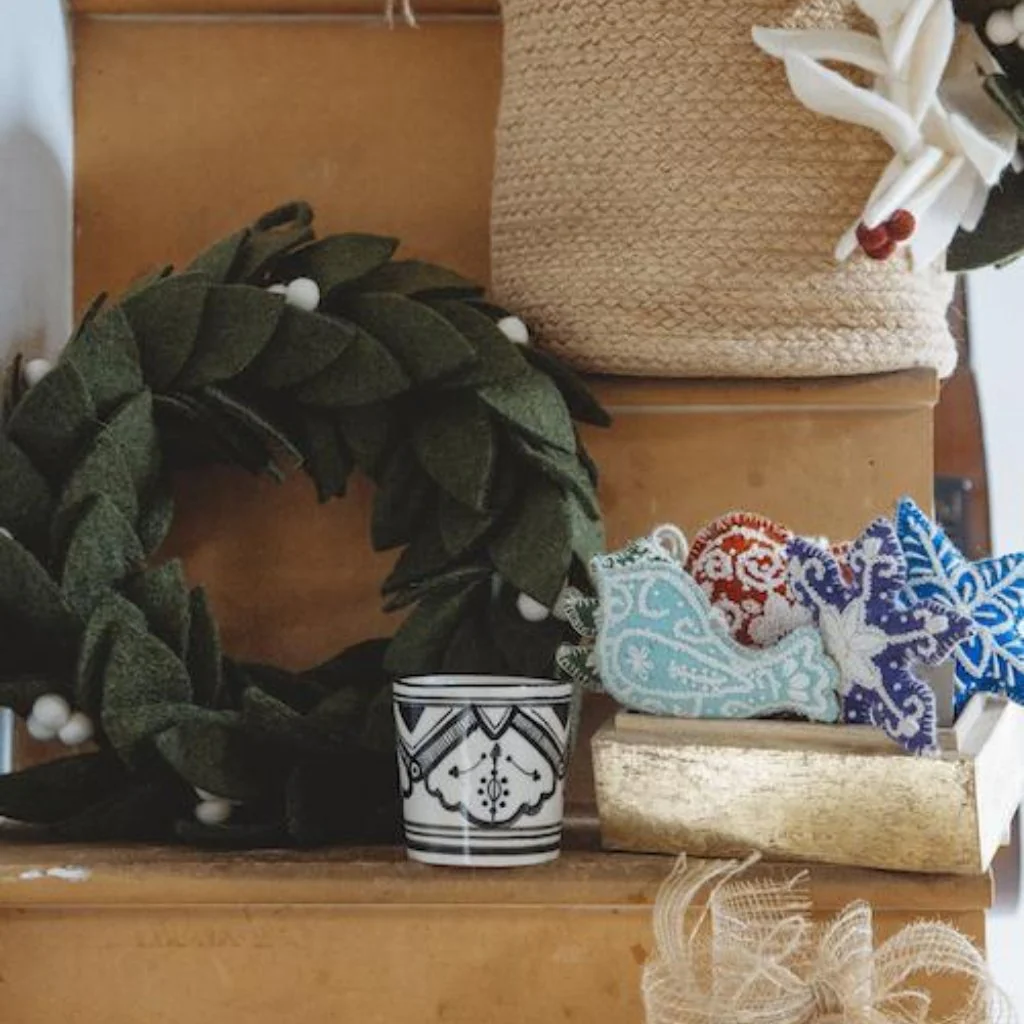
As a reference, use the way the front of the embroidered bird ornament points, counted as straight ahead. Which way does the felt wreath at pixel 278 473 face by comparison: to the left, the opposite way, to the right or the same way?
to the left

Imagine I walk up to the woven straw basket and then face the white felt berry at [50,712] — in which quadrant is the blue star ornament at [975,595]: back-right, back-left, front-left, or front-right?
back-left

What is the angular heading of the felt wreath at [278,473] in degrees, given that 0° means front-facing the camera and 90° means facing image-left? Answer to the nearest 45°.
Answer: approximately 0°

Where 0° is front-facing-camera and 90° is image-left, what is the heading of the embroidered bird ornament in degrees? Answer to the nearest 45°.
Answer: approximately 90°

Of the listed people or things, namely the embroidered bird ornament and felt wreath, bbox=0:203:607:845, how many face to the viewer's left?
1
